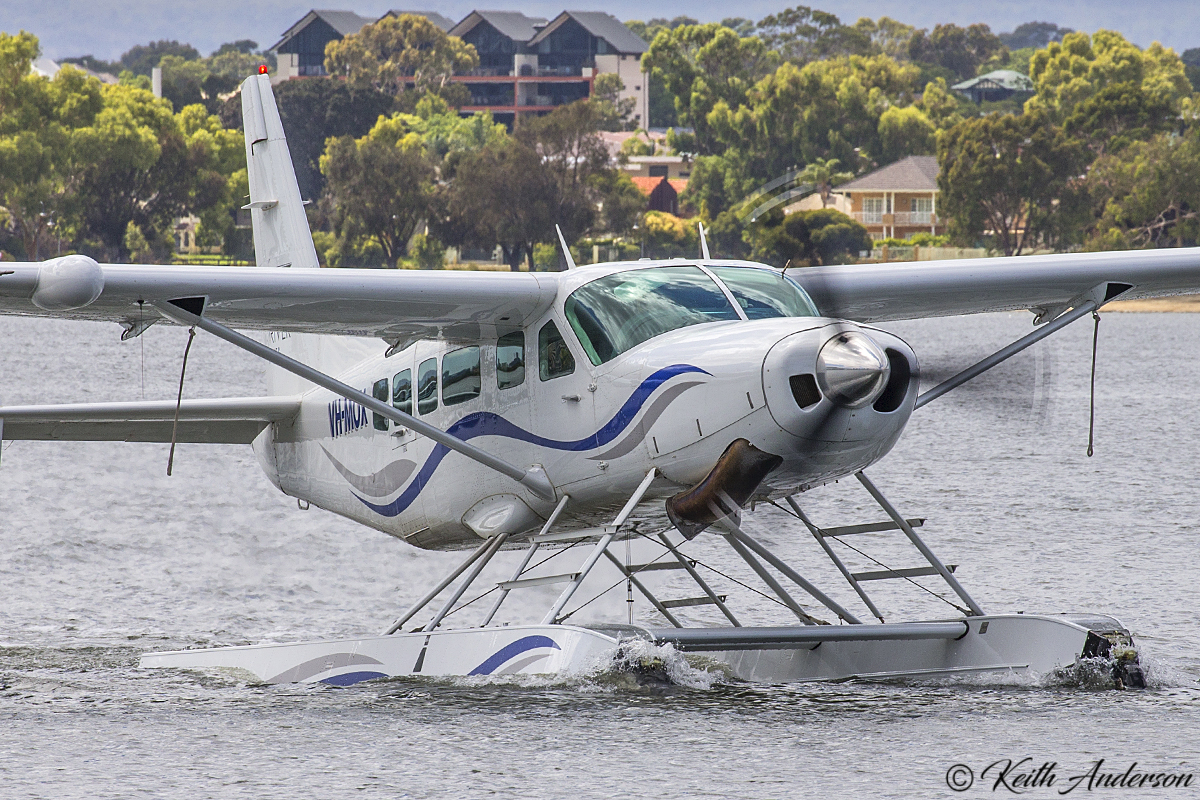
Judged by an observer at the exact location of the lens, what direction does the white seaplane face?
facing the viewer and to the right of the viewer
